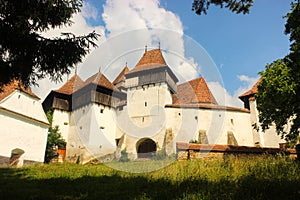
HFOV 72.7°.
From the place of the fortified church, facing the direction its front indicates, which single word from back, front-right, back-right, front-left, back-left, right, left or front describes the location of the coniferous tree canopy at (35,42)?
front

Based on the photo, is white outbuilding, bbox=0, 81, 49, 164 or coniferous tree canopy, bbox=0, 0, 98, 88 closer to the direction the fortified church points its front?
the coniferous tree canopy

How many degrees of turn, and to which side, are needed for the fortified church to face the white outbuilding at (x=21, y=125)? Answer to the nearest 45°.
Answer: approximately 45° to its right

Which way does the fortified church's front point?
toward the camera

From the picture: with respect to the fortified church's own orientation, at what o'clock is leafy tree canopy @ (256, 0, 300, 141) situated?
The leafy tree canopy is roughly at 11 o'clock from the fortified church.
